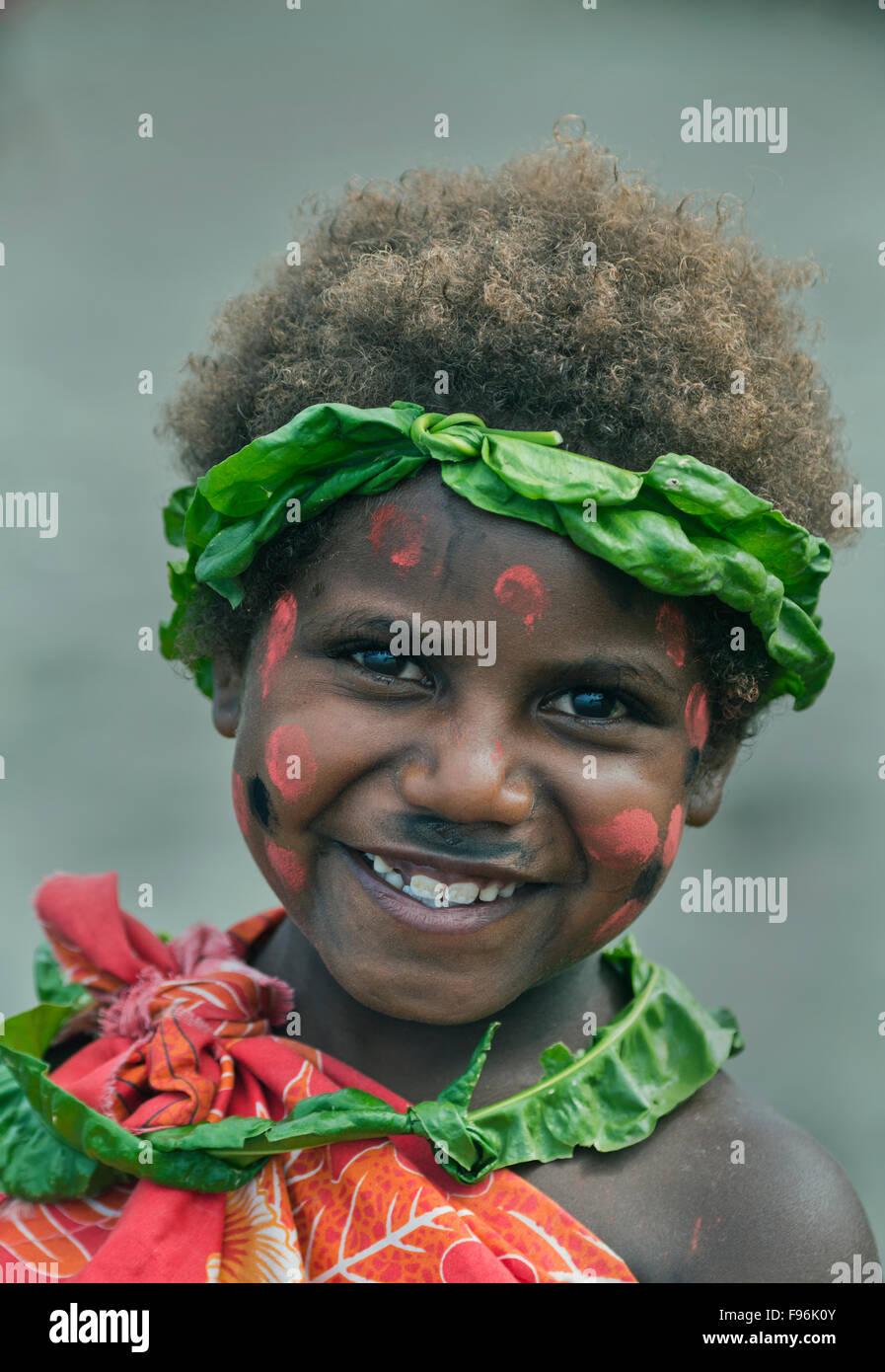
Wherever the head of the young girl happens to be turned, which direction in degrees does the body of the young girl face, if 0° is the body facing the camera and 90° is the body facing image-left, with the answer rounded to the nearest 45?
approximately 0°
